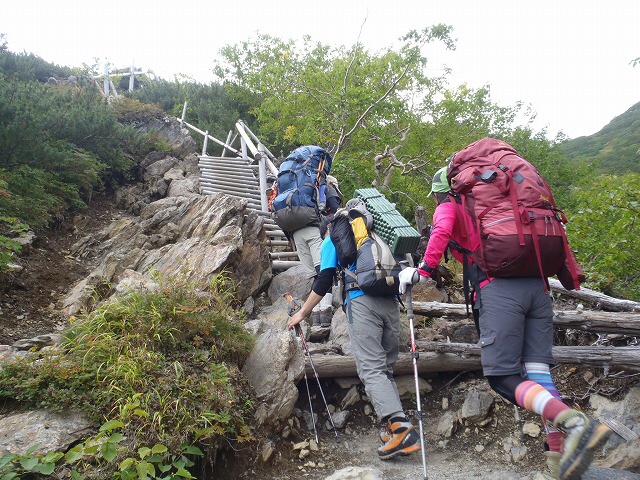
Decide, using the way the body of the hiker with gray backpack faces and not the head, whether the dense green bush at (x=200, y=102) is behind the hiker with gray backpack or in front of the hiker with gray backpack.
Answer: in front

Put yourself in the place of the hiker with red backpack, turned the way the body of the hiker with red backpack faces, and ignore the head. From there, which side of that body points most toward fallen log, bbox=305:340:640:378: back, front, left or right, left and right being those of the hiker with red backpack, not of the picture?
front

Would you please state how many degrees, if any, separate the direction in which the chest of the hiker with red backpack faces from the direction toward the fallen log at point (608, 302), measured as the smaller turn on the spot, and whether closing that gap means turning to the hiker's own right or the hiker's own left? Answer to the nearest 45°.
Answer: approximately 45° to the hiker's own right

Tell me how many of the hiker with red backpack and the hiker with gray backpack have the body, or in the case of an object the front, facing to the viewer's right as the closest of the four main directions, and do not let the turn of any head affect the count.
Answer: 0

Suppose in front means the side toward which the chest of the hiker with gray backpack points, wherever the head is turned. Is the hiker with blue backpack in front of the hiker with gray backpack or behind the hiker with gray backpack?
in front

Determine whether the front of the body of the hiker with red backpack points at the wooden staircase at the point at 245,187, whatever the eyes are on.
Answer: yes

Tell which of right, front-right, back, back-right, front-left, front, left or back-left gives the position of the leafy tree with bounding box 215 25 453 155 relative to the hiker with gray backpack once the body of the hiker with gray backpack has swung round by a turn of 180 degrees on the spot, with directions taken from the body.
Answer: back-left

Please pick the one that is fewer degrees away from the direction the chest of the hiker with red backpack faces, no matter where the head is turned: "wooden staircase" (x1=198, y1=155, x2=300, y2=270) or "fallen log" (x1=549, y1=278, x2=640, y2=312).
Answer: the wooden staircase

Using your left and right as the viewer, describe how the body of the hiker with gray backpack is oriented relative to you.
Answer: facing away from the viewer and to the left of the viewer

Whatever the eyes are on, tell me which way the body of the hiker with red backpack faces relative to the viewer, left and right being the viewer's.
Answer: facing away from the viewer and to the left of the viewer

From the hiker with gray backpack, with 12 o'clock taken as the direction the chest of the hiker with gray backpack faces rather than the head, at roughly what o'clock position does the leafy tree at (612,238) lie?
The leafy tree is roughly at 3 o'clock from the hiker with gray backpack.
